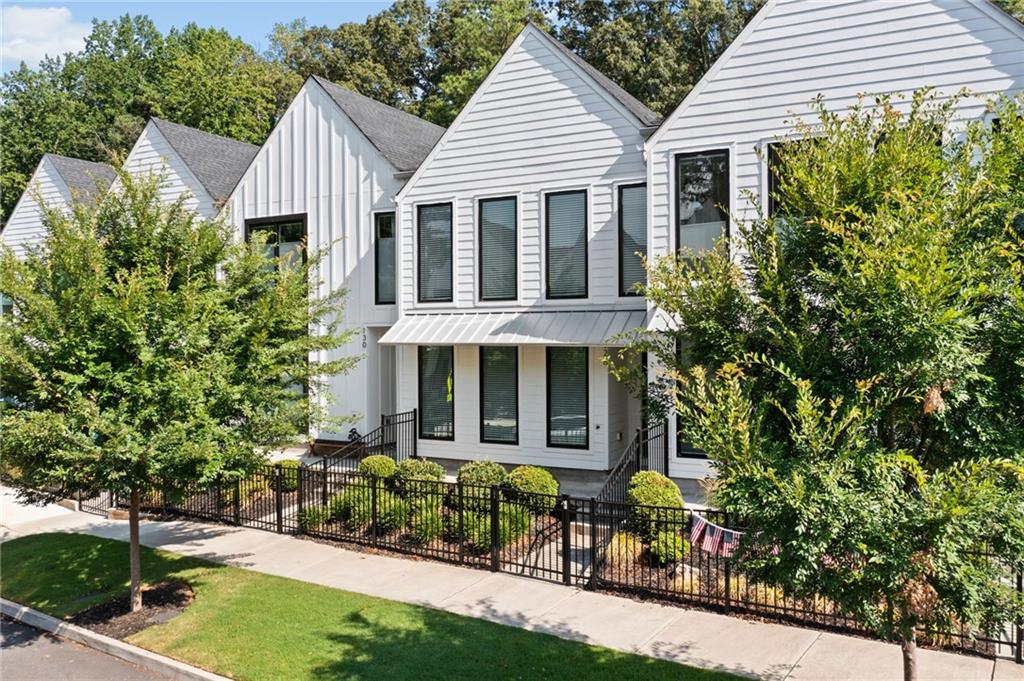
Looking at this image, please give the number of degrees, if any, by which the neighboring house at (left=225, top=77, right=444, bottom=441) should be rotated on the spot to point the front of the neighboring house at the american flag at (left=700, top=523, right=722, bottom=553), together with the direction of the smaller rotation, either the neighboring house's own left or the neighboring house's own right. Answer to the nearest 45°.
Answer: approximately 45° to the neighboring house's own left

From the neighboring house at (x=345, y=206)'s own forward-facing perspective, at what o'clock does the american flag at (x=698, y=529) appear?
The american flag is roughly at 10 o'clock from the neighboring house.

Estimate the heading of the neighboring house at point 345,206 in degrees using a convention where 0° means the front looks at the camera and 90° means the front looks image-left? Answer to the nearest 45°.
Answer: approximately 45°

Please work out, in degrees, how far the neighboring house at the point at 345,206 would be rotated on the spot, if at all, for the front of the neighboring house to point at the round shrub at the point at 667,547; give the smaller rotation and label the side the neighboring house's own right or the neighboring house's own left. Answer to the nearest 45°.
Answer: approximately 45° to the neighboring house's own left

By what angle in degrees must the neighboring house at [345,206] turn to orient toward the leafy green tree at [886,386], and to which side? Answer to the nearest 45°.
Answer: approximately 45° to its left

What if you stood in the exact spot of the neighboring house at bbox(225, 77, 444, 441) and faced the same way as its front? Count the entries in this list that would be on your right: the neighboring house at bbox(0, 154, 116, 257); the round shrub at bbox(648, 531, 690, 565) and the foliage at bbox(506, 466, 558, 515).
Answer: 1

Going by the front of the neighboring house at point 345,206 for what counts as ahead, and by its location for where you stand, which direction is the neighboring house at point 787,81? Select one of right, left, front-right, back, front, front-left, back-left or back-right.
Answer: left
